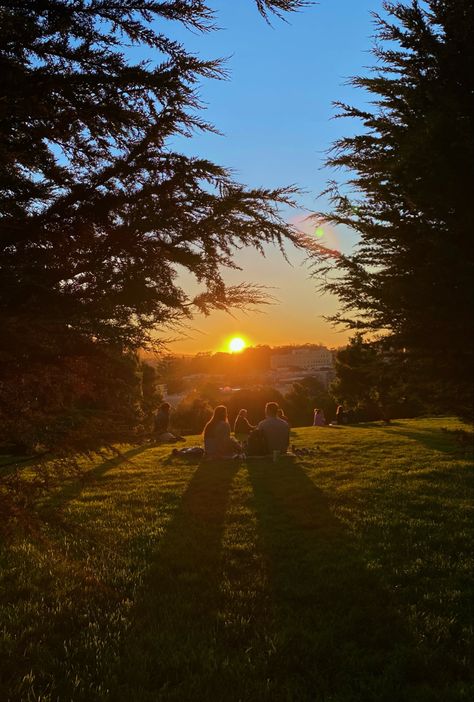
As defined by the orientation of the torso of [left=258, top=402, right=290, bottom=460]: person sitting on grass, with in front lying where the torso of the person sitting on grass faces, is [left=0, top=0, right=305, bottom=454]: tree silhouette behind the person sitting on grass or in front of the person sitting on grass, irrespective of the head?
behind

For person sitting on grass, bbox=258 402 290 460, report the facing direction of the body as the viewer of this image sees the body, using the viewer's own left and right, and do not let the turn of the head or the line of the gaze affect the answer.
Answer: facing away from the viewer

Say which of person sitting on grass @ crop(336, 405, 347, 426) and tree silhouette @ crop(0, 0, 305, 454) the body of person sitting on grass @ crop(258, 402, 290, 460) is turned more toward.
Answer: the person sitting on grass

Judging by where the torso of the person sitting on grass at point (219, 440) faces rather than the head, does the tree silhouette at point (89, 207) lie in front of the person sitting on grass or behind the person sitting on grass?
behind

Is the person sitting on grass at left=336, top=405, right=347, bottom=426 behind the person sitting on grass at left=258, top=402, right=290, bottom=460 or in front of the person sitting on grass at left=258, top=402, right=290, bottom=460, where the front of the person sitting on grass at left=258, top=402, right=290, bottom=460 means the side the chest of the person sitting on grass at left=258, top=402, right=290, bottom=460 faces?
in front

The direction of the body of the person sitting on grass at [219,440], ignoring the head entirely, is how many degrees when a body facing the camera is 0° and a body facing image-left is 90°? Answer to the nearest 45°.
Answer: approximately 225°

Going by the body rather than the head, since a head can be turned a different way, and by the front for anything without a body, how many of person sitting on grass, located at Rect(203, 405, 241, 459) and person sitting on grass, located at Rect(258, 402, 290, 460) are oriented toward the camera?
0

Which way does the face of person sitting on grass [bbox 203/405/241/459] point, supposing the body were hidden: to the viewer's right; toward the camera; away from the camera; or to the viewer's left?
away from the camera

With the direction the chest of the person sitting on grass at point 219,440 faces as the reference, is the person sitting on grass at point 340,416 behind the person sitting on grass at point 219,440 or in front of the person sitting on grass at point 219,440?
in front

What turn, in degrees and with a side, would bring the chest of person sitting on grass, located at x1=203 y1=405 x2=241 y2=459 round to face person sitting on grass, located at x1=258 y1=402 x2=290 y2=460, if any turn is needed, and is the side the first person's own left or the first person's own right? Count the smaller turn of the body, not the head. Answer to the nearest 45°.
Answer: approximately 45° to the first person's own right

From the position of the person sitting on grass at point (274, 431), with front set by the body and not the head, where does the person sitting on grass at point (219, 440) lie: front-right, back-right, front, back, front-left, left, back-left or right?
left
